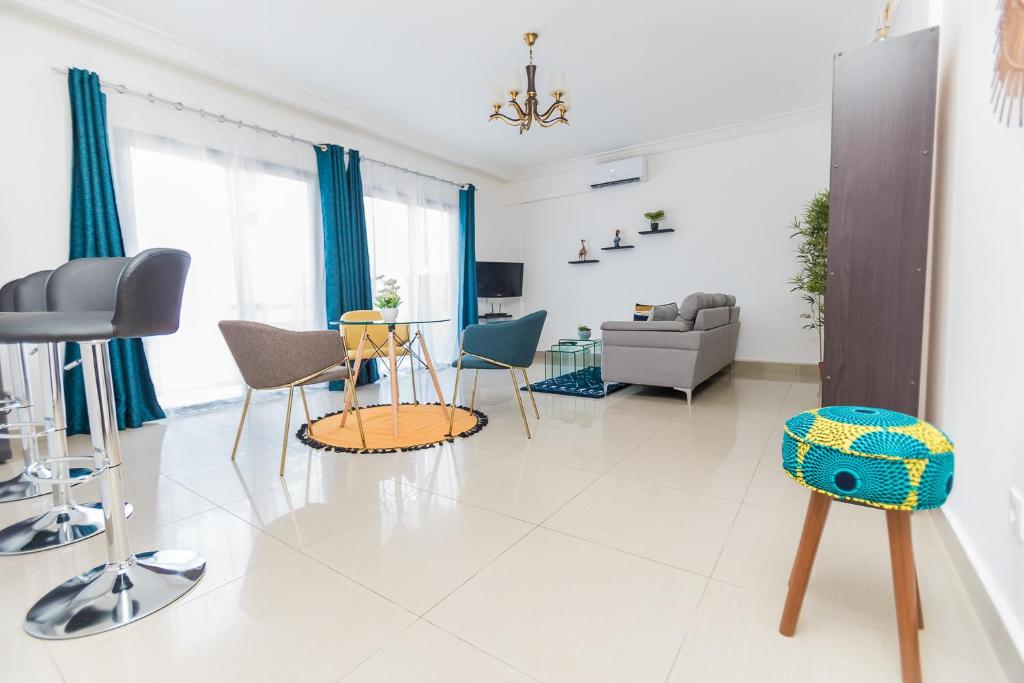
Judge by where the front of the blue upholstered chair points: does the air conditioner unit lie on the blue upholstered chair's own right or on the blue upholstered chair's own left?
on the blue upholstered chair's own right

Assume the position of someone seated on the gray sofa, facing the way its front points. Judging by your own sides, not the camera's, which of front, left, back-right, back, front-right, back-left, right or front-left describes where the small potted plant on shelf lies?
front-right

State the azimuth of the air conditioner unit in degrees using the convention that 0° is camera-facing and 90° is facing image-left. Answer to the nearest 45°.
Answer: approximately 45°

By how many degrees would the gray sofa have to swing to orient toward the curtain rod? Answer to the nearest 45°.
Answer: approximately 45° to its left

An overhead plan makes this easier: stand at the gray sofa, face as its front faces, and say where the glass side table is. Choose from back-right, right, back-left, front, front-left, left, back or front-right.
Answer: front

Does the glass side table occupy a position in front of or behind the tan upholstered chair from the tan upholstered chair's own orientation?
in front

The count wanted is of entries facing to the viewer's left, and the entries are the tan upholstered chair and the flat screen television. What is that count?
0

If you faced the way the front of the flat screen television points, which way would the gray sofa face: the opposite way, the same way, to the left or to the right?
the opposite way

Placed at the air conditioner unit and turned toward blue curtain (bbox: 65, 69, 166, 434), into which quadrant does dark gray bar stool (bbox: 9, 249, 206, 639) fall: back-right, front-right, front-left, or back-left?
front-left

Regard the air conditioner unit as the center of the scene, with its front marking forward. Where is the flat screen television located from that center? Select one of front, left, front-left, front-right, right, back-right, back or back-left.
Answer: front-right

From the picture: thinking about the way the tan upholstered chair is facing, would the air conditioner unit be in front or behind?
in front

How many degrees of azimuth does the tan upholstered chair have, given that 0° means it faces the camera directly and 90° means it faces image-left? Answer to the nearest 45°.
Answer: approximately 225°

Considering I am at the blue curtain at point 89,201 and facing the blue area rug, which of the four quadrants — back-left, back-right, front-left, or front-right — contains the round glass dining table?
front-right

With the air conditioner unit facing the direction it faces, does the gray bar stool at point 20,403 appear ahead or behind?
ahead

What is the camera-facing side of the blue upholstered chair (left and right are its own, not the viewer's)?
left

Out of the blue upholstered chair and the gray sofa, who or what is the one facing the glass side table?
the gray sofa
